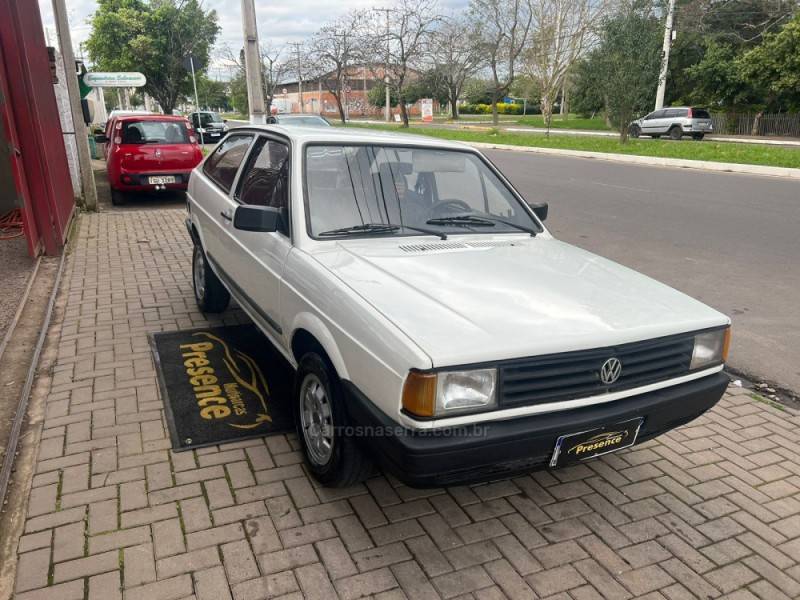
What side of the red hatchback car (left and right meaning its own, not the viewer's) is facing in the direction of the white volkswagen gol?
back

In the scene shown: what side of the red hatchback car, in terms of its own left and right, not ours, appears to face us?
back

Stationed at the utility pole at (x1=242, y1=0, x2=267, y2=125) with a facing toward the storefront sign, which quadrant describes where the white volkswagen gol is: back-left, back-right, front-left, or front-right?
back-left

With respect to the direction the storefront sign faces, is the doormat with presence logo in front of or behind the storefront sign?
in front

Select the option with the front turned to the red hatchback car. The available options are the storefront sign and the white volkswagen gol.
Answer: the storefront sign

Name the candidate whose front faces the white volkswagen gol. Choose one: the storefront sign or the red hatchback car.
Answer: the storefront sign

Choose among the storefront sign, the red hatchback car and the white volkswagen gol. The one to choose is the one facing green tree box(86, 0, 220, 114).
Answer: the red hatchback car

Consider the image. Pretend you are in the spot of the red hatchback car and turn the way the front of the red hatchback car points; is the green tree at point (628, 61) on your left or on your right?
on your right

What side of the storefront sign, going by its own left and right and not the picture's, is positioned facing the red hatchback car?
front

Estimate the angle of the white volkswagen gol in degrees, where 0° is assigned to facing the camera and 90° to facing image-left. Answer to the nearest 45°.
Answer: approximately 315°

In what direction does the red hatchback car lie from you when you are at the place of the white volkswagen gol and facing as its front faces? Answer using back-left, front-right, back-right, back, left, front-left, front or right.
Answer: back

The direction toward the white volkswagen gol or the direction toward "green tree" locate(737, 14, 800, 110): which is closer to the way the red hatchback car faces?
the green tree

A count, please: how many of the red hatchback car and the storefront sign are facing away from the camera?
1

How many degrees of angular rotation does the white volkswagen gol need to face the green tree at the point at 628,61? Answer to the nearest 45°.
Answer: approximately 135° to its left

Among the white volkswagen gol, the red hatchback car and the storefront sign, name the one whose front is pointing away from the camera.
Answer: the red hatchback car

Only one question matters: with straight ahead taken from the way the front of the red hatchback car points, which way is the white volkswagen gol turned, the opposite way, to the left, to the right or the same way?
the opposite way

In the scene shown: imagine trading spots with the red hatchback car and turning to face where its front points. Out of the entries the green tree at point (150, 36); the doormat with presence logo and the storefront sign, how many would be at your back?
1
